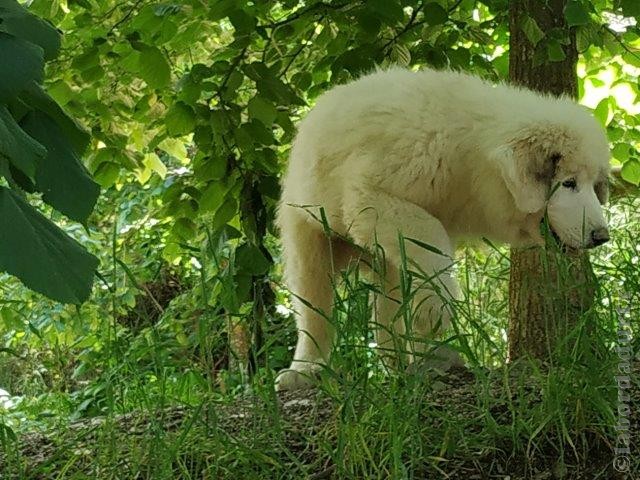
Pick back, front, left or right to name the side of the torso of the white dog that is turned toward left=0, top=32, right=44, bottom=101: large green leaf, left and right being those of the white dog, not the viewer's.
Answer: right

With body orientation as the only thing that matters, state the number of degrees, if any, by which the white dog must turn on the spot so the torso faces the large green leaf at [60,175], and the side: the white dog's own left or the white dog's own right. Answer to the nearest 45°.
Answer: approximately 90° to the white dog's own right

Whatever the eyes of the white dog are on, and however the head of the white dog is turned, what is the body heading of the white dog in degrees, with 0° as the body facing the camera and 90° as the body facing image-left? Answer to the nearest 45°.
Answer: approximately 270°

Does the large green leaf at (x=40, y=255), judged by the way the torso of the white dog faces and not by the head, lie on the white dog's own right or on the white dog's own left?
on the white dog's own right

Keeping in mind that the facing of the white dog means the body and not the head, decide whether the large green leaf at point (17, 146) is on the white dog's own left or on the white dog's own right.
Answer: on the white dog's own right

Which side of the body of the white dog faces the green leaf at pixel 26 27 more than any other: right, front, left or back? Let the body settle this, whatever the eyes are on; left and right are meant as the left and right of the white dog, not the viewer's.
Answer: right

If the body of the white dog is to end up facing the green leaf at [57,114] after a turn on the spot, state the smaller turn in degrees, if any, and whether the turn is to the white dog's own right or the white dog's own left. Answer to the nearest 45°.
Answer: approximately 90° to the white dog's own right
